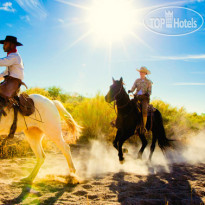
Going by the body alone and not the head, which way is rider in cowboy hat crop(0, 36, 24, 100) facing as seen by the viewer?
to the viewer's left

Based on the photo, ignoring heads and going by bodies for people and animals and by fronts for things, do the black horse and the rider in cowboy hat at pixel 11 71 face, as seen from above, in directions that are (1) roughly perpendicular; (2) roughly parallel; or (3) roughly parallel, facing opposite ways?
roughly parallel

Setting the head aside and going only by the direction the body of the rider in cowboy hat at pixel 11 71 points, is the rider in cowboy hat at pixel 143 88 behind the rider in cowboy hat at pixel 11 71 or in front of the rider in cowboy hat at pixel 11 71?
behind

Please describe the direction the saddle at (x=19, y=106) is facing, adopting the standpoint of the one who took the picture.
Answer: facing to the left of the viewer

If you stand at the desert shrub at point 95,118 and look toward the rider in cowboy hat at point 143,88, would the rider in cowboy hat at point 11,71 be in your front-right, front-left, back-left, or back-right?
front-right

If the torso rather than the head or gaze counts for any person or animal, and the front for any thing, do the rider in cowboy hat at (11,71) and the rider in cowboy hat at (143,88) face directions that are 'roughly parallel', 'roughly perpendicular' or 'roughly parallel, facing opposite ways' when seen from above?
roughly parallel

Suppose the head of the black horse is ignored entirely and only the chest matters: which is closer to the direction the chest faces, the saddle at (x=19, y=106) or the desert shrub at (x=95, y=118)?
the saddle

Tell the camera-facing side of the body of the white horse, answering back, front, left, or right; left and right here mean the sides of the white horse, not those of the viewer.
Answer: left

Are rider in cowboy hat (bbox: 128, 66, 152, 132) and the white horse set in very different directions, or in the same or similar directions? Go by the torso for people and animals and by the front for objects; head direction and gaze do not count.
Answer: same or similar directions

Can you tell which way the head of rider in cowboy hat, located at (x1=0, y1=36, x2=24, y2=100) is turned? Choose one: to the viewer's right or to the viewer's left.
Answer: to the viewer's left

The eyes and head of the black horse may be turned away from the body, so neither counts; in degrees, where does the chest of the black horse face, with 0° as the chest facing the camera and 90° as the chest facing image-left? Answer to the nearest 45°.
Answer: approximately 45°

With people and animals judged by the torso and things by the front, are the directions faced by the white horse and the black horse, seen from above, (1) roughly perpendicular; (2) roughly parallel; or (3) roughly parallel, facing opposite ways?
roughly parallel
